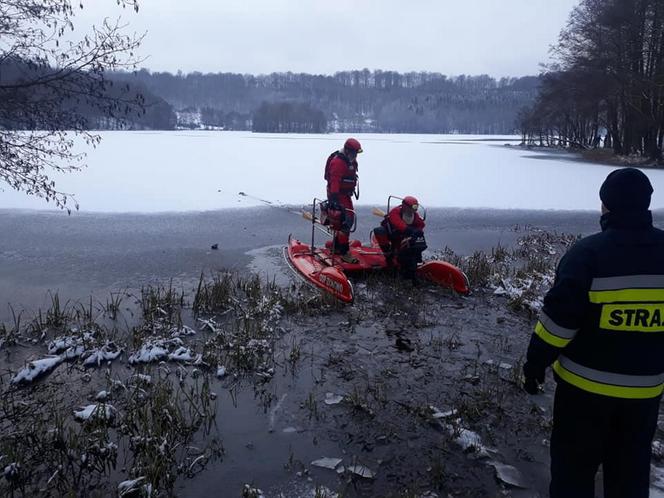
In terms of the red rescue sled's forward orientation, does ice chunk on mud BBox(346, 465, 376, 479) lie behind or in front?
in front

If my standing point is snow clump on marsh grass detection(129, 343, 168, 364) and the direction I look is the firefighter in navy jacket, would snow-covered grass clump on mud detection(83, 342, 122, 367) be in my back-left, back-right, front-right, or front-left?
back-right

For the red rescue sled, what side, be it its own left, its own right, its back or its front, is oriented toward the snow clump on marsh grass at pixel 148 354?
right

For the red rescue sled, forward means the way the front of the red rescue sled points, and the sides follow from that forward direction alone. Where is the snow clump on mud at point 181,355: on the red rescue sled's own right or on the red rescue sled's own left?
on the red rescue sled's own right

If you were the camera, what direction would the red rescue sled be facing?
facing the viewer and to the right of the viewer

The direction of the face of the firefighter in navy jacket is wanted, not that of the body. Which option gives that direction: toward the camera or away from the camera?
away from the camera

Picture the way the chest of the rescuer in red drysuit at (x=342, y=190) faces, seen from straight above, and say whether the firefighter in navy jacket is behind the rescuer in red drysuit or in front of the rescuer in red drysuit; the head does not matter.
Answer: in front
